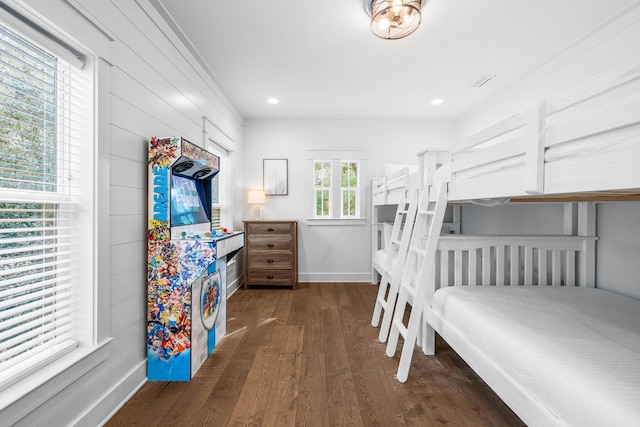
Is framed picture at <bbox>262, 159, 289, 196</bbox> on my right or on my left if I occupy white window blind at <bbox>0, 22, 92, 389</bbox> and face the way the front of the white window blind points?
on my left

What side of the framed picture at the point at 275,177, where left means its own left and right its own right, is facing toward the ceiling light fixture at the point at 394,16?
front

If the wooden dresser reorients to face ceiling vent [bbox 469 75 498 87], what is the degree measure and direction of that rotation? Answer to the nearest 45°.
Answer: approximately 45° to its left

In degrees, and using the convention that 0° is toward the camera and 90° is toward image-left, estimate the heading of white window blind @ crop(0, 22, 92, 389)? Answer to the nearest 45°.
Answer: approximately 315°

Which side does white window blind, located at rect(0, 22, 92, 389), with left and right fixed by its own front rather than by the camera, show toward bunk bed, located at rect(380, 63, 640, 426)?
front

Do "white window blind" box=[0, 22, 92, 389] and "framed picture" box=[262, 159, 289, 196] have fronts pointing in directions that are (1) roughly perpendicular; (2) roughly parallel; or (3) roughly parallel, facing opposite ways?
roughly perpendicular

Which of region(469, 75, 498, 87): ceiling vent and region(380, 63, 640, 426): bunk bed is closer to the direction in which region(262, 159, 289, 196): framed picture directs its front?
the bunk bed

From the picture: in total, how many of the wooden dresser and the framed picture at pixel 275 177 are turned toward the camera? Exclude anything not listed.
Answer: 2

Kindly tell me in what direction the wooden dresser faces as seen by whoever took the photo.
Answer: facing the viewer

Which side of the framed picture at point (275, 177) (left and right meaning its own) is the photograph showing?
front

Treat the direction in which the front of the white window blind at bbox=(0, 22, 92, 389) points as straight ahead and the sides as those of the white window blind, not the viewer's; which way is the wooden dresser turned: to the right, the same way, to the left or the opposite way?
to the right

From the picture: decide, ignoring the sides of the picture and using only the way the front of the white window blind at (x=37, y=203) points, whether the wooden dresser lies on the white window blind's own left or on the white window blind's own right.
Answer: on the white window blind's own left

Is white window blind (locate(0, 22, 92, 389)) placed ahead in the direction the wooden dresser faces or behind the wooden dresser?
ahead

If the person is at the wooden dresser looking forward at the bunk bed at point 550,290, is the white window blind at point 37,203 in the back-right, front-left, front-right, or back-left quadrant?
front-right

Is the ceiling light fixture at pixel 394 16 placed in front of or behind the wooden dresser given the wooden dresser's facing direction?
in front
